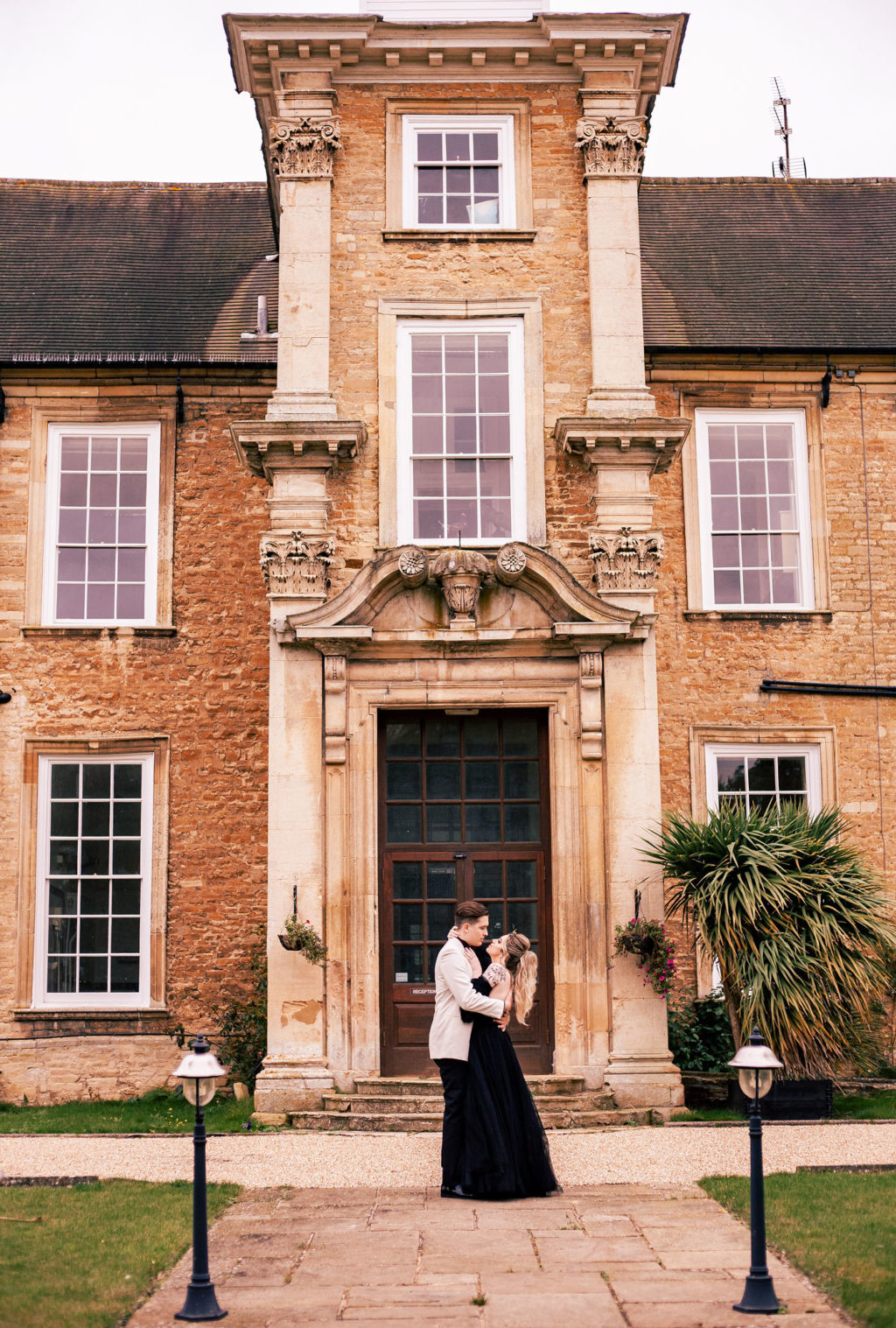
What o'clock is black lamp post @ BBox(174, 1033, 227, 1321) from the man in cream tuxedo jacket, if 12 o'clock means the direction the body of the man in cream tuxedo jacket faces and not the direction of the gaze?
The black lamp post is roughly at 4 o'clock from the man in cream tuxedo jacket.

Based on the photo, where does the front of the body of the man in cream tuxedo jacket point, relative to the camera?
to the viewer's right

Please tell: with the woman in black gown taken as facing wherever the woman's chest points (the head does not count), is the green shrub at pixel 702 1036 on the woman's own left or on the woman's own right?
on the woman's own right

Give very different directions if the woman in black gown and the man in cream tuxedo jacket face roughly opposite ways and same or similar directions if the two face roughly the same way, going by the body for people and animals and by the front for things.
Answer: very different directions

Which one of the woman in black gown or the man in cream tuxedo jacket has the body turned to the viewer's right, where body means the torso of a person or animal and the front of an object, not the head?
the man in cream tuxedo jacket

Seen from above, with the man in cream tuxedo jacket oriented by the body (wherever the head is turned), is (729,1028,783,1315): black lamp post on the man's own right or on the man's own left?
on the man's own right

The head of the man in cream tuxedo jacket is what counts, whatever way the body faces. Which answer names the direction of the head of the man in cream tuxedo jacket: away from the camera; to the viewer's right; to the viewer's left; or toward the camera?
to the viewer's right

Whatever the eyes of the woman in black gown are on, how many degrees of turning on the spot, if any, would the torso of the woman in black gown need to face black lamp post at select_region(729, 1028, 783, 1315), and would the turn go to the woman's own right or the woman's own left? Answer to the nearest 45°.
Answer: approximately 135° to the woman's own left

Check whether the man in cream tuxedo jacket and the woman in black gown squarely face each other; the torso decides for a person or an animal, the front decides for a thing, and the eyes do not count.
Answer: yes

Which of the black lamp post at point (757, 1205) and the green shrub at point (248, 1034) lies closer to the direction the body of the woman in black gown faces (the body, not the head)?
the green shrub

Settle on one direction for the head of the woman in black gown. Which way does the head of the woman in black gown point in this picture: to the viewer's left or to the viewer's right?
to the viewer's left

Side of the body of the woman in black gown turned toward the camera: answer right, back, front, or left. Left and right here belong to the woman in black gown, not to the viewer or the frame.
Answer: left

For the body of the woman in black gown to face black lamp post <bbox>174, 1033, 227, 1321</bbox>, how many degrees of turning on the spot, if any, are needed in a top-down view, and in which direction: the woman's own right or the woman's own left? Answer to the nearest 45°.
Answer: approximately 45° to the woman's own left

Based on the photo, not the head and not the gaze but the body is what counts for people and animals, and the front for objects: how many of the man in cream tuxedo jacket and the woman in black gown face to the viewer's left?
1
